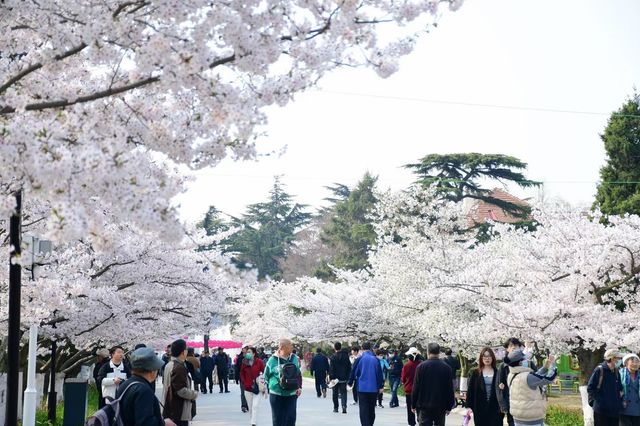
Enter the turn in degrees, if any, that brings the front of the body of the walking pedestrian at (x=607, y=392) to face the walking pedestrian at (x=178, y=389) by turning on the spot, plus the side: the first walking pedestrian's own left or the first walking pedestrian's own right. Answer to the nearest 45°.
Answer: approximately 90° to the first walking pedestrian's own right

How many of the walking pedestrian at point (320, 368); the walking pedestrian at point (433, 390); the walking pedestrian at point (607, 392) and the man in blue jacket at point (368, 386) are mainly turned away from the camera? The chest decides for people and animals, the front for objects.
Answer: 3

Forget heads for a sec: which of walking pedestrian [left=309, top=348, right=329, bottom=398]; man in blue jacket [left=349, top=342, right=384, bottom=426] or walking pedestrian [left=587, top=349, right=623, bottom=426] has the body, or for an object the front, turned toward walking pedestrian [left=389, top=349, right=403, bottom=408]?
the man in blue jacket

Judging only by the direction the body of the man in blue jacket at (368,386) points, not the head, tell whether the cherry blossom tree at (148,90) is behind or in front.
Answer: behind

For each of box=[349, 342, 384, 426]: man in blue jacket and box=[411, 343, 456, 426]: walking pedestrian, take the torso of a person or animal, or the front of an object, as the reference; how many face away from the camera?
2

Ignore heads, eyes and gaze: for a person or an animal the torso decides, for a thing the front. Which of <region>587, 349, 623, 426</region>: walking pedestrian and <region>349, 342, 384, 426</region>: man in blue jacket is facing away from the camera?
the man in blue jacket

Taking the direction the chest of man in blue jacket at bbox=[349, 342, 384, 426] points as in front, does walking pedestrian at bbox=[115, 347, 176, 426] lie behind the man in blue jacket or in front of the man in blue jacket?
behind

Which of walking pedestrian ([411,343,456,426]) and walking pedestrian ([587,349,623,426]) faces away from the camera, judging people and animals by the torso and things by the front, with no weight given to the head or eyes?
walking pedestrian ([411,343,456,426])

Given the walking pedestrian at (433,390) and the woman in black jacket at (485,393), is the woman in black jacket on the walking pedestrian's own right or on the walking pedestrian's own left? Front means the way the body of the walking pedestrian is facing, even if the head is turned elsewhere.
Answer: on the walking pedestrian's own right

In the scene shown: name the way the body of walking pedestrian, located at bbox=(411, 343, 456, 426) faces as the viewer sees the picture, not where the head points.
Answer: away from the camera

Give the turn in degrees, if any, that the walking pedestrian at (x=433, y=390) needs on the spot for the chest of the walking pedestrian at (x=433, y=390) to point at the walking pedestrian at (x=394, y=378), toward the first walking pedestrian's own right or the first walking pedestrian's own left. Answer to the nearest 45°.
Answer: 0° — they already face them

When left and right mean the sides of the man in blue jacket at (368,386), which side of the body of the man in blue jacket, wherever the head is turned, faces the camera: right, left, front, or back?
back

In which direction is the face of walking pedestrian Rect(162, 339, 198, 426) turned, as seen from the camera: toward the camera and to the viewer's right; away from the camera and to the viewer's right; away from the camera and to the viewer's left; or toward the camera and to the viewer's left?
away from the camera and to the viewer's right

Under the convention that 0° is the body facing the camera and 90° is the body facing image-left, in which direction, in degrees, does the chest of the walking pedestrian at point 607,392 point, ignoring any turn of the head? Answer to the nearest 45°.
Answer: approximately 315°

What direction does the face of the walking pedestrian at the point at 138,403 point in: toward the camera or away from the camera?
away from the camera
